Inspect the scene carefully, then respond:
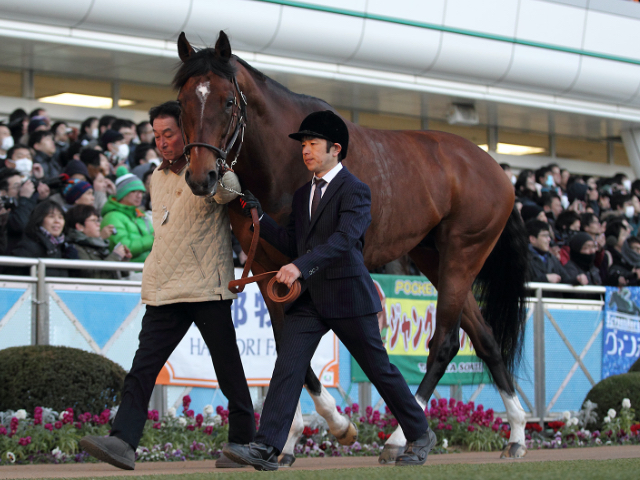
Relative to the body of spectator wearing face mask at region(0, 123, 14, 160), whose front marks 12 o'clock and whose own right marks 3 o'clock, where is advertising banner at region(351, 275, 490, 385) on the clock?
The advertising banner is roughly at 11 o'clock from the spectator wearing face mask.

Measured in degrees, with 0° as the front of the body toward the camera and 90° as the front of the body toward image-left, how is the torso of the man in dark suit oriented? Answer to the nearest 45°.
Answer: approximately 45°

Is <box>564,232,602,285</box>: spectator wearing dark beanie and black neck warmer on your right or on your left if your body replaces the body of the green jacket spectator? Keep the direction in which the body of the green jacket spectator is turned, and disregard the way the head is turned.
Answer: on your left

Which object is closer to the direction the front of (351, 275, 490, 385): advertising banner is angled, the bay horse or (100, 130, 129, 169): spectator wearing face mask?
the bay horse

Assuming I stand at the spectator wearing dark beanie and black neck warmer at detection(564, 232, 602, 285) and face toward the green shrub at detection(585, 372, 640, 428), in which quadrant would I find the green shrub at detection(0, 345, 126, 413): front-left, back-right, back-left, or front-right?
front-right

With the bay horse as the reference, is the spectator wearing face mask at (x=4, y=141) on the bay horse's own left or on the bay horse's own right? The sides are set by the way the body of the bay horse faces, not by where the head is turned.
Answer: on the bay horse's own right

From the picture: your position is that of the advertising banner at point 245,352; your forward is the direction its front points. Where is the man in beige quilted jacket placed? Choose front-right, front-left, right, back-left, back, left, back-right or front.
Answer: front

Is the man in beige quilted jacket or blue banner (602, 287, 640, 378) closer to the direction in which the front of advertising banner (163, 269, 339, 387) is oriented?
the man in beige quilted jacket

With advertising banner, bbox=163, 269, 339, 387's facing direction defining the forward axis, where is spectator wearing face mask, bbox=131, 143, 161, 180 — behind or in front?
behind

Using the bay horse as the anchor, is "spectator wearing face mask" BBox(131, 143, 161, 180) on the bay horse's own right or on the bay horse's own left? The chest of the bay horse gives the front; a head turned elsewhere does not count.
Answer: on the bay horse's own right

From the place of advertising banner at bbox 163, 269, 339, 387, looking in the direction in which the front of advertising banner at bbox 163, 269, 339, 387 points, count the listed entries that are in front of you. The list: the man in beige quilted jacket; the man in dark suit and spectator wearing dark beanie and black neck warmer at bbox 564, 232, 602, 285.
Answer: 2

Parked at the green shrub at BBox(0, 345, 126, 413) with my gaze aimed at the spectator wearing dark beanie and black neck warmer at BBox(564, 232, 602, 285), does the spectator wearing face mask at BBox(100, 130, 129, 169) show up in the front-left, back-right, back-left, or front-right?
front-left

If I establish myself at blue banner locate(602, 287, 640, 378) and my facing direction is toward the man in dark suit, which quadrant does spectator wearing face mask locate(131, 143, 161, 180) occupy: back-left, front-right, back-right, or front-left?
front-right

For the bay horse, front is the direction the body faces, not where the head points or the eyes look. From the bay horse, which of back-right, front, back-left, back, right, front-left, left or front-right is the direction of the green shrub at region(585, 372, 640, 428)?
back

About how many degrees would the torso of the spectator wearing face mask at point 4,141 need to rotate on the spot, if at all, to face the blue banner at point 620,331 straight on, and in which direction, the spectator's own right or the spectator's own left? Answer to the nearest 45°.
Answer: approximately 45° to the spectator's own left

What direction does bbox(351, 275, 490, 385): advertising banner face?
toward the camera

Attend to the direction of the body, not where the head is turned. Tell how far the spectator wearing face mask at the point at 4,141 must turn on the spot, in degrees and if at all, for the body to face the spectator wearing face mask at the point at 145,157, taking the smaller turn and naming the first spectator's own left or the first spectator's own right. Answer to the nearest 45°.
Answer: approximately 45° to the first spectator's own left

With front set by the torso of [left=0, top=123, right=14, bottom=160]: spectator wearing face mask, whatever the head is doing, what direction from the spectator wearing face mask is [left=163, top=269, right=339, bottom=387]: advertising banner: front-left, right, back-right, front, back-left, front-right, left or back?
front

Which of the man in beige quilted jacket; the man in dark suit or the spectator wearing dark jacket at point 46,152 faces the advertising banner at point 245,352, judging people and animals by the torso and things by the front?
the spectator wearing dark jacket

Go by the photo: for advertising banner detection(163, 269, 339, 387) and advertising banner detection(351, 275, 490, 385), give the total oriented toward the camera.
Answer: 2

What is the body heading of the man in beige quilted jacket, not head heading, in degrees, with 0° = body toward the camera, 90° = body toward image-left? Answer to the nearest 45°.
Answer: approximately 45°

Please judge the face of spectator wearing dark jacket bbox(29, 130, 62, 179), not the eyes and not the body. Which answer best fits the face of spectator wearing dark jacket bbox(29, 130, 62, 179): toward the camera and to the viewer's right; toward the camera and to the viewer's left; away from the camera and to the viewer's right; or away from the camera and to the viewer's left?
toward the camera and to the viewer's right

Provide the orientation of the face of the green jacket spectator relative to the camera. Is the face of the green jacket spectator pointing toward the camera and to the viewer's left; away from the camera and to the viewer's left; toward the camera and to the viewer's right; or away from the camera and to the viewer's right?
toward the camera and to the viewer's right
